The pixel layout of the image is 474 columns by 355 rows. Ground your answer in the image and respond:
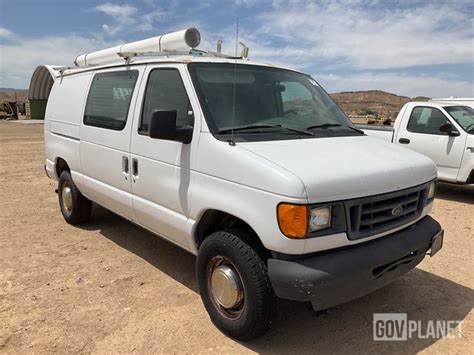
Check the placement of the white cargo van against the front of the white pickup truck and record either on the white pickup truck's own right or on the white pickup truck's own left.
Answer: on the white pickup truck's own right

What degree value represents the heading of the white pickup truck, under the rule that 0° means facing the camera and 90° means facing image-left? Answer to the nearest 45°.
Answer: approximately 315°

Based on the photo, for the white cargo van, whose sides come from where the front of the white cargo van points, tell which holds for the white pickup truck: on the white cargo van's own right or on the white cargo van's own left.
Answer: on the white cargo van's own left

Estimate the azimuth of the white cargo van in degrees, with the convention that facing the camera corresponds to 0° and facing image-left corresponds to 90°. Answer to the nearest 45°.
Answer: approximately 315°
